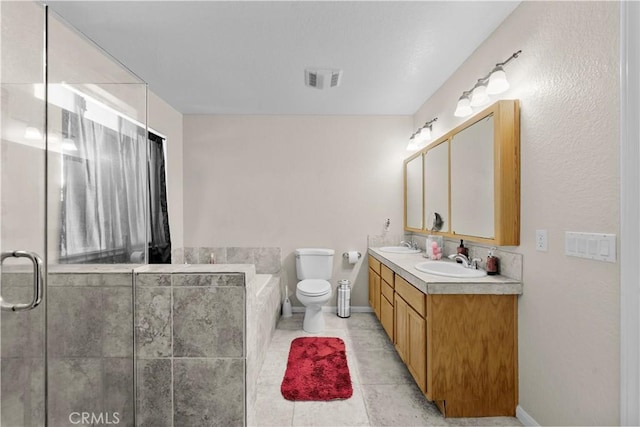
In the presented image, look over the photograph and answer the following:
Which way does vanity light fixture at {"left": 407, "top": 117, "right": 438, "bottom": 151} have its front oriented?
to the viewer's left

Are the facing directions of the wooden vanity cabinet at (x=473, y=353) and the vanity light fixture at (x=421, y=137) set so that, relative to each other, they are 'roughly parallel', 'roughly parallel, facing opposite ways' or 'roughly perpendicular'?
roughly parallel

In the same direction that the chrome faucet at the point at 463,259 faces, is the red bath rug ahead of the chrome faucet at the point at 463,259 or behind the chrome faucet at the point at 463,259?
ahead

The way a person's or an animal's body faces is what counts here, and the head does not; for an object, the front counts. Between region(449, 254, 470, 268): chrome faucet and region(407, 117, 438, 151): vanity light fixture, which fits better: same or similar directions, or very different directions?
same or similar directions

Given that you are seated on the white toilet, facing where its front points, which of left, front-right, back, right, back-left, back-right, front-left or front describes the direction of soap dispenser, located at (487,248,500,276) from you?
front-left

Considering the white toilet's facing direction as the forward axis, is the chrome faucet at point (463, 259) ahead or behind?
ahead

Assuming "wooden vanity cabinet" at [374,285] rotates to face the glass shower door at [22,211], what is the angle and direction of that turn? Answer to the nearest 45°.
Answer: approximately 45° to its left

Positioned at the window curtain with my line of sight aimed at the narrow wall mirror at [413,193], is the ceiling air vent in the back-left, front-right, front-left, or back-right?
front-right

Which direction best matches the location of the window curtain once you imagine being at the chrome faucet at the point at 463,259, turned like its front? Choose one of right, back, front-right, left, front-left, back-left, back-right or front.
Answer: front

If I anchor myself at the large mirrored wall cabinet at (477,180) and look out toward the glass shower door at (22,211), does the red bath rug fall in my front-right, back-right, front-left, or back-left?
front-right

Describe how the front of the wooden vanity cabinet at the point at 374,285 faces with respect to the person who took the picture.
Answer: facing to the left of the viewer

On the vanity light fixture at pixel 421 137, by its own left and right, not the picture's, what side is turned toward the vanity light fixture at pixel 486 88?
left

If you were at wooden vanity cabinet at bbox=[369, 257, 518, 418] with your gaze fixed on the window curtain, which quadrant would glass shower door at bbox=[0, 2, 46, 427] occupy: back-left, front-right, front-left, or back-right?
front-left

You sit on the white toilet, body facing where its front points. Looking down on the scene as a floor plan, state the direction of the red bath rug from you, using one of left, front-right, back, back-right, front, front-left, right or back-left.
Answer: front

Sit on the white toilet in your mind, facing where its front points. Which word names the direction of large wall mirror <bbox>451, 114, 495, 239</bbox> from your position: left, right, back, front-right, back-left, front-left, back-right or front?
front-left

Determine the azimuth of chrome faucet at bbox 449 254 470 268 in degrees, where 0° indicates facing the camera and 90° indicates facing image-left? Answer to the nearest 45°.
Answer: approximately 90°
